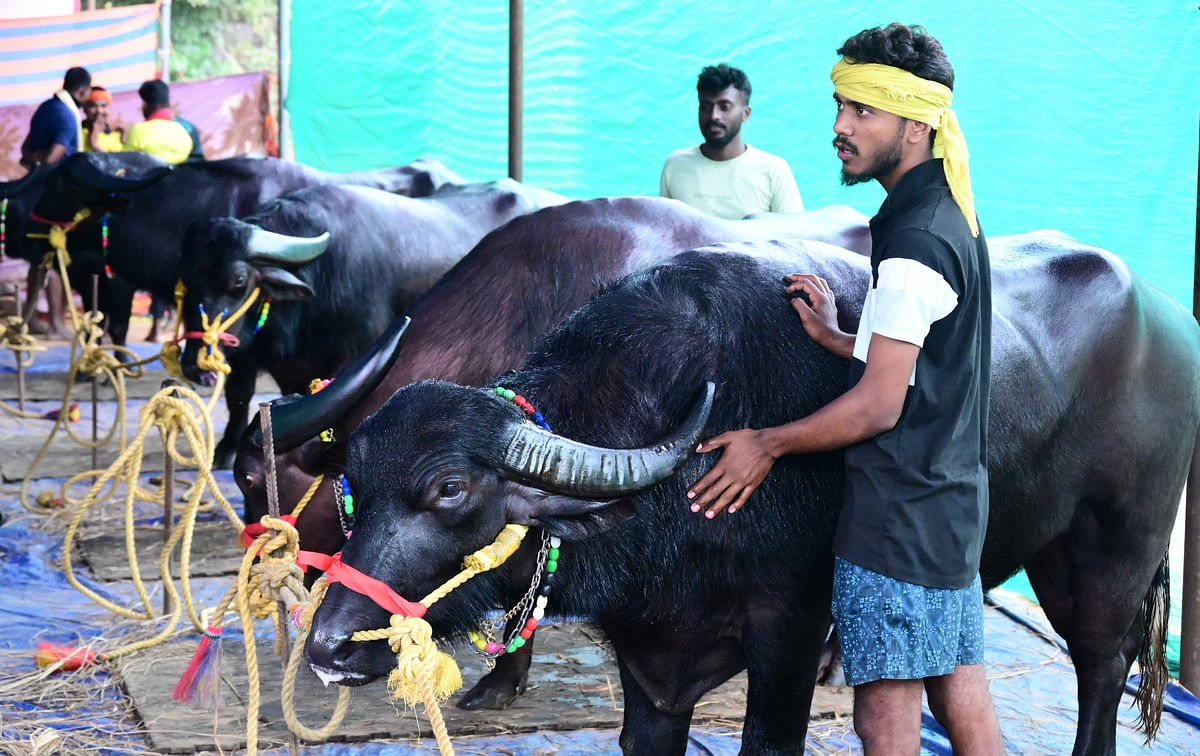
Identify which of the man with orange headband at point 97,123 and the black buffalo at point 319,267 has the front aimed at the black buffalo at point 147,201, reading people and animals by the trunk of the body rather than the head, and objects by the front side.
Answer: the man with orange headband

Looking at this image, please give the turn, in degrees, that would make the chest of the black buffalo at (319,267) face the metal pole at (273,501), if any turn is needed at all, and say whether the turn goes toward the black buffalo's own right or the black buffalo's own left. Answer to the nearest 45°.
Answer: approximately 45° to the black buffalo's own left

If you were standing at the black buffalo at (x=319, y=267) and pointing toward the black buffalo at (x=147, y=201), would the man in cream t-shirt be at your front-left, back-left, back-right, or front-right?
back-right

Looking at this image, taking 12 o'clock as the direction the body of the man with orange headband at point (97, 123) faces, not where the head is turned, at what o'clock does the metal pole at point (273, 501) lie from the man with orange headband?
The metal pole is roughly at 12 o'clock from the man with orange headband.

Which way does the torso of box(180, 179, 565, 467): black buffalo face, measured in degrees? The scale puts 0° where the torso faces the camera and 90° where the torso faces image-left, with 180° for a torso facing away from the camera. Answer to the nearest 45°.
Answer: approximately 45°

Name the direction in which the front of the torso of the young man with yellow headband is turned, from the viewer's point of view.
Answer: to the viewer's left

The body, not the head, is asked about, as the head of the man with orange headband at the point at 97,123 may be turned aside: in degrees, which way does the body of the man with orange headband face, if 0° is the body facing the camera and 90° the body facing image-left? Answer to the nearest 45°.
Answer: approximately 0°

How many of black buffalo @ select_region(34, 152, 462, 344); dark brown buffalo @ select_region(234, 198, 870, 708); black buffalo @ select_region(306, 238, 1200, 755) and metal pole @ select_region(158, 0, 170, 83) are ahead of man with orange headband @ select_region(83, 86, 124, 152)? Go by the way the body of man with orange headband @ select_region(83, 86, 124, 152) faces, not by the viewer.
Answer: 3
